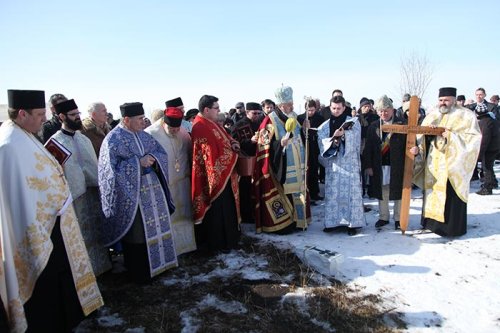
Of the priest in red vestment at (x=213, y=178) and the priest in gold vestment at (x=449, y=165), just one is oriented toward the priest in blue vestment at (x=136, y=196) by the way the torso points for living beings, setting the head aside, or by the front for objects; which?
the priest in gold vestment

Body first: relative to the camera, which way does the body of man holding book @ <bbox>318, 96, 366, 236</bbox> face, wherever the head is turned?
toward the camera

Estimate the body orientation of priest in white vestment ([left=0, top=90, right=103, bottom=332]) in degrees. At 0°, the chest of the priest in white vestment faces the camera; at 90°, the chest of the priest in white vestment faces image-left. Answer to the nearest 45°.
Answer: approximately 270°

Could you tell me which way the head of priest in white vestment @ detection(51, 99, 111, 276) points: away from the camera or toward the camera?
toward the camera

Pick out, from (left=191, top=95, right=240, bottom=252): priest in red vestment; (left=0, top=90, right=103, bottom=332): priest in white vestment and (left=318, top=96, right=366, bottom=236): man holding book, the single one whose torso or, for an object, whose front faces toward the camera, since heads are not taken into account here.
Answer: the man holding book

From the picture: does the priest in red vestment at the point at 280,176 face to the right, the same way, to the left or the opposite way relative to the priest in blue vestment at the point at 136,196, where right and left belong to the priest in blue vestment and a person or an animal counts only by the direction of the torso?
the same way

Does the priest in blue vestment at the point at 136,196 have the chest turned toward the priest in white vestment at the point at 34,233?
no

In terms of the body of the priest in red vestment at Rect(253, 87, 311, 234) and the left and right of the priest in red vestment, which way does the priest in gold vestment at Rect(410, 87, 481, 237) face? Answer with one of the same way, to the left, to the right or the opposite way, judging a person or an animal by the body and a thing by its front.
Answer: to the right

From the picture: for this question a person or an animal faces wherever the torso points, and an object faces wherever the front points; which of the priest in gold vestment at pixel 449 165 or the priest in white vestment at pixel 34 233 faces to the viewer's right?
the priest in white vestment

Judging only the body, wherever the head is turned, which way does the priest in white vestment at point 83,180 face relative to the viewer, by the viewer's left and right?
facing the viewer and to the right of the viewer

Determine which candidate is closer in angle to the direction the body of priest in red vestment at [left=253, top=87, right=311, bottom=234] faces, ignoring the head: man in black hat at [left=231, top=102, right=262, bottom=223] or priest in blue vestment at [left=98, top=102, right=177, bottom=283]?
the priest in blue vestment

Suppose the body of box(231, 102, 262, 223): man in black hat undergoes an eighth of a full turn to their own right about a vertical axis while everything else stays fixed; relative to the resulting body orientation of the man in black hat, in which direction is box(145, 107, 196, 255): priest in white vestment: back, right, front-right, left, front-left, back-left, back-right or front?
front-right

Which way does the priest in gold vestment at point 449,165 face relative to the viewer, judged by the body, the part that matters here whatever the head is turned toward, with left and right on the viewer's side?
facing the viewer and to the left of the viewer

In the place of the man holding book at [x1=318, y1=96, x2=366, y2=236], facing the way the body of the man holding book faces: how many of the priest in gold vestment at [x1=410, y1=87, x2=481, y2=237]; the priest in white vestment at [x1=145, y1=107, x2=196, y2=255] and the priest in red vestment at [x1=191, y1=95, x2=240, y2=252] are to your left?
1

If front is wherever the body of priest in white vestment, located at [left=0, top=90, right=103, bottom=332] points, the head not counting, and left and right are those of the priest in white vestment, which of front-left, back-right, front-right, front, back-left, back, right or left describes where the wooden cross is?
front
